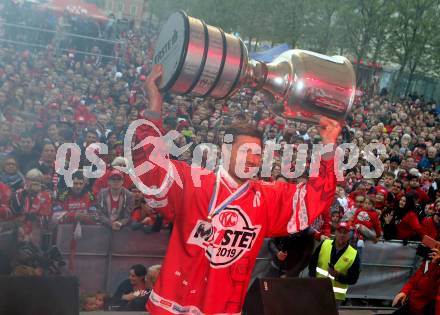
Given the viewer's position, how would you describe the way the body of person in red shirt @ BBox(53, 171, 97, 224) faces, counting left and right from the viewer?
facing the viewer

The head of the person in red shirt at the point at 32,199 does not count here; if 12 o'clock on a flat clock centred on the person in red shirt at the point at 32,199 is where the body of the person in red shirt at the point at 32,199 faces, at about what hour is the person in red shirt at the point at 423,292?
the person in red shirt at the point at 423,292 is roughly at 10 o'clock from the person in red shirt at the point at 32,199.

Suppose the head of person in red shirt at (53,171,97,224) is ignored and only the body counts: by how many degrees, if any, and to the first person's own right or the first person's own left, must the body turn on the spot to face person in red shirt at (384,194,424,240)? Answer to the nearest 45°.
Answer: approximately 90° to the first person's own left

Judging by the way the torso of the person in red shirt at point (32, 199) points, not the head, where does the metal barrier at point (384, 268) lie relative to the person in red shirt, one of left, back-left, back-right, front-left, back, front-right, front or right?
left

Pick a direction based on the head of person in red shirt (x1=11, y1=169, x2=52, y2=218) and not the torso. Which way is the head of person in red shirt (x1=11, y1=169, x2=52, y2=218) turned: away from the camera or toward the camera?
toward the camera

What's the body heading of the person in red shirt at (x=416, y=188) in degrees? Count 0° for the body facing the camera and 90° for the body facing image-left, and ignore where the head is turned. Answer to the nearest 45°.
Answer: approximately 45°

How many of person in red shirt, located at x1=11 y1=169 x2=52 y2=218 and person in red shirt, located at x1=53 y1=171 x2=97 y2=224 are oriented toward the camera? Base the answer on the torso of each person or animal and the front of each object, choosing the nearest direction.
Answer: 2

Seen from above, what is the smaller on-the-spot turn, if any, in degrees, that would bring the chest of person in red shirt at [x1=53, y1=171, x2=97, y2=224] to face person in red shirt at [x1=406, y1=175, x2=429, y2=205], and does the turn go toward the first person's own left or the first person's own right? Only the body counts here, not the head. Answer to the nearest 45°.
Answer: approximately 90° to the first person's own left

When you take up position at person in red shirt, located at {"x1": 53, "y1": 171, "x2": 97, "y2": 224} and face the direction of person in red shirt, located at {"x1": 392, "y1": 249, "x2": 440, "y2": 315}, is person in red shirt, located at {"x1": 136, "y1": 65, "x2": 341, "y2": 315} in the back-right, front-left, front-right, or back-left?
front-right

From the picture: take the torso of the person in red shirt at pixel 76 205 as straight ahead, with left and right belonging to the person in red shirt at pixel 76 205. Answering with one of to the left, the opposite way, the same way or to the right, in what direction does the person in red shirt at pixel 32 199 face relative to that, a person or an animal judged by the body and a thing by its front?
the same way
